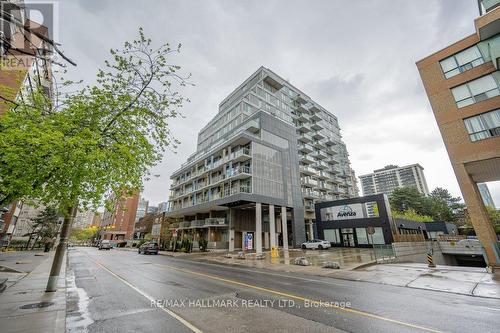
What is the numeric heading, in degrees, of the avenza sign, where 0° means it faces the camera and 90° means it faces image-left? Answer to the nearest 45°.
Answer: approximately 0°

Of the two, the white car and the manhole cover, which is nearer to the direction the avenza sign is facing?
the manhole cover

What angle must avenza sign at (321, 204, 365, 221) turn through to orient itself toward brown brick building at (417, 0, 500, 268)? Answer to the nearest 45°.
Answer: approximately 45° to its left
